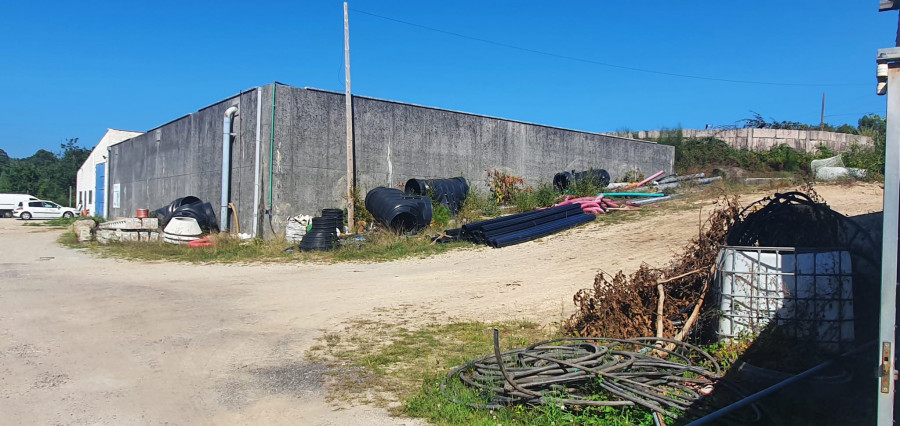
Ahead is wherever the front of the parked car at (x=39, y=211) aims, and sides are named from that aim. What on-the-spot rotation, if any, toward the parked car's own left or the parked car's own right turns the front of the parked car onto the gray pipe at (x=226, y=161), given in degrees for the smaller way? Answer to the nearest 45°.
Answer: approximately 90° to the parked car's own right

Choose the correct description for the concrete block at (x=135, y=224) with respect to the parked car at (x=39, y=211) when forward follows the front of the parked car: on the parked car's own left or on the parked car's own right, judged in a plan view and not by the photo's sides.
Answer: on the parked car's own right

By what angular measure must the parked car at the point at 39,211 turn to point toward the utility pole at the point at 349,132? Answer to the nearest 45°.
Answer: approximately 90° to its right

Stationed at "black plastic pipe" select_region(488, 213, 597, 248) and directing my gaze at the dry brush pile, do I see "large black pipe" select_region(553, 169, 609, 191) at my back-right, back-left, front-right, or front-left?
back-left

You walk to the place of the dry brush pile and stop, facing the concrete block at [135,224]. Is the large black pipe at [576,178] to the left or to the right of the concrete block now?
right

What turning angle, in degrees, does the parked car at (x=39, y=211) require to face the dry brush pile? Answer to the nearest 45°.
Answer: approximately 90° to its right

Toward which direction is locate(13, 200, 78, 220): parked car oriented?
to the viewer's right

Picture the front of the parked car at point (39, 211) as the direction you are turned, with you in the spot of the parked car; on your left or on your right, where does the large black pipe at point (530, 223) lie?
on your right
